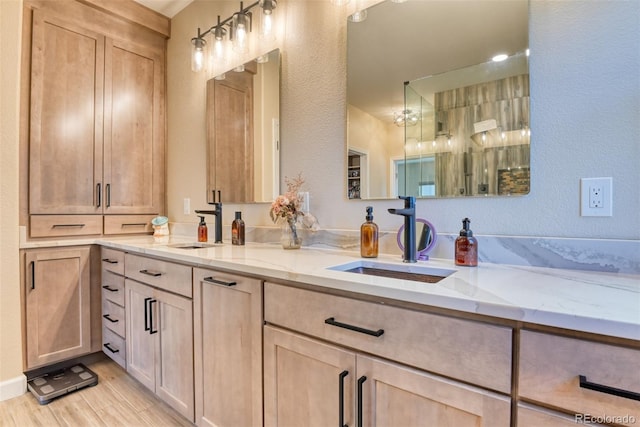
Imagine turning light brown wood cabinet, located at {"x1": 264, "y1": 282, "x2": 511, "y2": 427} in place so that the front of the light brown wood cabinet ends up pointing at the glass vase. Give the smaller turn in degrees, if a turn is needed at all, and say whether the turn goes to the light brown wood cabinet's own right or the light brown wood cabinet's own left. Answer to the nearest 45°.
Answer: approximately 90° to the light brown wood cabinet's own right

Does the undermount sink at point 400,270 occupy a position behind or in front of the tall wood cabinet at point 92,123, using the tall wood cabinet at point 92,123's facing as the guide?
in front

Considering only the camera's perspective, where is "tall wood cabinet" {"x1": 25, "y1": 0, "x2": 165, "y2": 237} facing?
facing the viewer and to the right of the viewer

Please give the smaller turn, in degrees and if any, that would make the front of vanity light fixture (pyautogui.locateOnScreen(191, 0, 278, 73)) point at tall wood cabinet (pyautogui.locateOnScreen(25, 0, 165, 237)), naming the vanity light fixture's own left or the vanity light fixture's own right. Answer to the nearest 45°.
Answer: approximately 90° to the vanity light fixture's own right

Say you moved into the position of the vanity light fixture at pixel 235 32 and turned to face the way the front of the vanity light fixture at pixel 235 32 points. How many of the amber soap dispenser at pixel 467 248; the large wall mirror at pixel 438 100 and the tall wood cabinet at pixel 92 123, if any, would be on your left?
2

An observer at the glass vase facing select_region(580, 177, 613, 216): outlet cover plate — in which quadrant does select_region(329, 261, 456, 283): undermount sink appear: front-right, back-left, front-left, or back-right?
front-right

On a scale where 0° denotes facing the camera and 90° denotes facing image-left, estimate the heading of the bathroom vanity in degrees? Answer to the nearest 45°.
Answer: approximately 45°

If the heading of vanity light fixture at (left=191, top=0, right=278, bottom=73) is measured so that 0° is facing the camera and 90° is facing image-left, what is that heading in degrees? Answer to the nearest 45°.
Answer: approximately 45°

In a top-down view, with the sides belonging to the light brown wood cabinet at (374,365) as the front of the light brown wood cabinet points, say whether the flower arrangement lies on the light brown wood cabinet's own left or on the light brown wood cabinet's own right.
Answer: on the light brown wood cabinet's own right

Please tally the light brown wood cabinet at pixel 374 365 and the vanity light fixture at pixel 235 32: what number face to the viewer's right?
0

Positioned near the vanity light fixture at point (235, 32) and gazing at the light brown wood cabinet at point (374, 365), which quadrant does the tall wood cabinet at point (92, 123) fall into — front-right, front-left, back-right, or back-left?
back-right

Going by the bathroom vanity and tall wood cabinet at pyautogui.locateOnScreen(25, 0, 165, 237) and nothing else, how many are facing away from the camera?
0

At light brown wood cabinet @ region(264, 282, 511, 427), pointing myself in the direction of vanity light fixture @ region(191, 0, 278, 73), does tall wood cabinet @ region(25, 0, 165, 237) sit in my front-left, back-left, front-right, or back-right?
front-left
